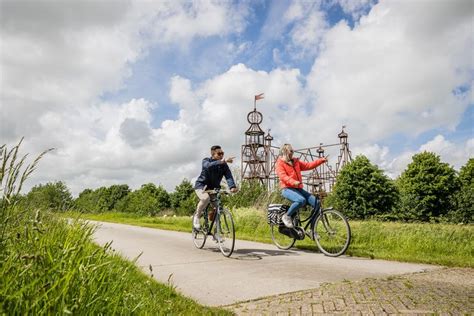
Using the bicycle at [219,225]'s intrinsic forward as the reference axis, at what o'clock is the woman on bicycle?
The woman on bicycle is roughly at 11 o'clock from the bicycle.

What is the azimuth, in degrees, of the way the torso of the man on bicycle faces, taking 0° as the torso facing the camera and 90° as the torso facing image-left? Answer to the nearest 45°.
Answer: approximately 315°

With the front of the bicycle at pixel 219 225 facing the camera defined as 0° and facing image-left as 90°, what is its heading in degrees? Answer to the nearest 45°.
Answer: approximately 315°

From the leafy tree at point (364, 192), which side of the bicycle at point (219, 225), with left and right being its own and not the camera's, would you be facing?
left

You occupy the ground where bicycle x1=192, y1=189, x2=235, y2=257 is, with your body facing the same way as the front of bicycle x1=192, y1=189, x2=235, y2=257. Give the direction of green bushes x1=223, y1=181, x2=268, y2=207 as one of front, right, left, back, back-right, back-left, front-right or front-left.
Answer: back-left

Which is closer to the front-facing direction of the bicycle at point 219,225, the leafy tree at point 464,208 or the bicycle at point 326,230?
the bicycle

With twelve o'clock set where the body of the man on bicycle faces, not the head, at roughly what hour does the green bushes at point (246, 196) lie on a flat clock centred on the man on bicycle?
The green bushes is roughly at 8 o'clock from the man on bicycle.

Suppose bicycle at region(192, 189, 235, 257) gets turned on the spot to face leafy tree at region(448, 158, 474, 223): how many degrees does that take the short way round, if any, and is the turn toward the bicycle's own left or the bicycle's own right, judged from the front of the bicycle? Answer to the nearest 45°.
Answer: approximately 90° to the bicycle's own left

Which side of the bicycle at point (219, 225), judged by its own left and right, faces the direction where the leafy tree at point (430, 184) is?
left
